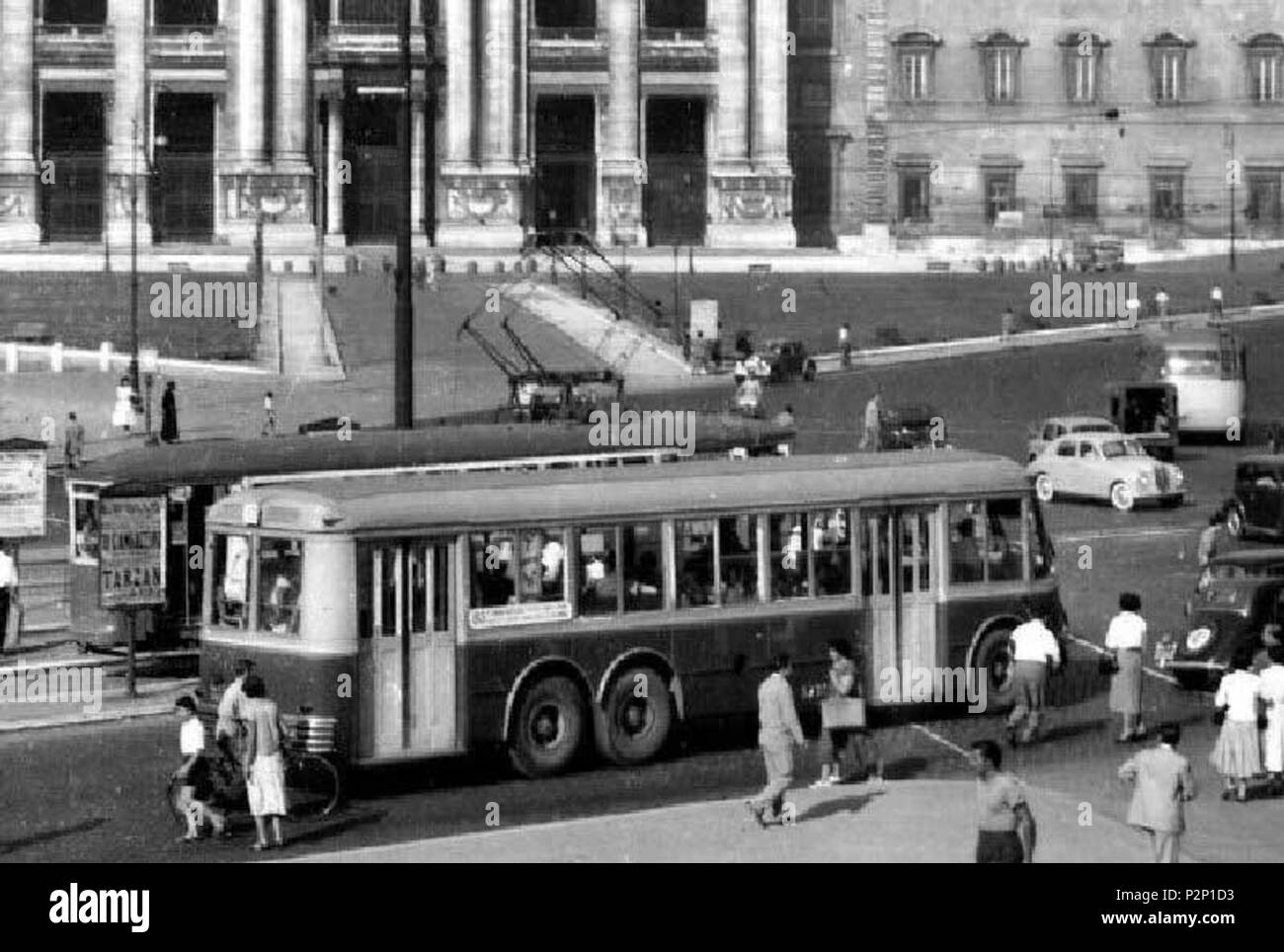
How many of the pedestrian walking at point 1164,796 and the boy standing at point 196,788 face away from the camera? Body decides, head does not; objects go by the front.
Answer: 1

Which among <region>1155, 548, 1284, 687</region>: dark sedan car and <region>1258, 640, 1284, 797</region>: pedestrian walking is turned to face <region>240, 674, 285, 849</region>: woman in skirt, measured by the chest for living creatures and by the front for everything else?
the dark sedan car

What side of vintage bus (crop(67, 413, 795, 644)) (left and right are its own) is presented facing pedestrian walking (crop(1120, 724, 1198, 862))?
right

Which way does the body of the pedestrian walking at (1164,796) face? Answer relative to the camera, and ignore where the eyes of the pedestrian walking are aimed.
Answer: away from the camera

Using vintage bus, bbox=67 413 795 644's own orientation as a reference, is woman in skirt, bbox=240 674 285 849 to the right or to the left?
on its right

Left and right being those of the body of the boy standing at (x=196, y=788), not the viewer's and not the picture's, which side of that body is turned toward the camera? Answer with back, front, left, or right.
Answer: left
